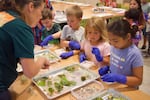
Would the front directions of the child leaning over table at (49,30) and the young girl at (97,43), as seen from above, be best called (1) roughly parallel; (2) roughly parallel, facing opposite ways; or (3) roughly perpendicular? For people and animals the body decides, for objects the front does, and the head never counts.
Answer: roughly parallel

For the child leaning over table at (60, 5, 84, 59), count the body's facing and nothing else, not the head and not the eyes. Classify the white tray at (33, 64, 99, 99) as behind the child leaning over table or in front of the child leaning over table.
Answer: in front

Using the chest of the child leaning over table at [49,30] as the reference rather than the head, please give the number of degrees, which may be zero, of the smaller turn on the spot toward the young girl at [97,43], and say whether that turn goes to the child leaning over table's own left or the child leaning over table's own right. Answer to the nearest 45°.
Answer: approximately 90° to the child leaning over table's own left

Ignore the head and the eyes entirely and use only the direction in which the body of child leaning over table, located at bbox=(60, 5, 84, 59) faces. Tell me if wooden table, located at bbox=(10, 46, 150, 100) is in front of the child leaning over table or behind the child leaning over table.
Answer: in front

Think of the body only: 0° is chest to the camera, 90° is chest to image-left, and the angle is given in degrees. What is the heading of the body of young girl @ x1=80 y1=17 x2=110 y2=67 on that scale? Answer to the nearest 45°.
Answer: approximately 45°

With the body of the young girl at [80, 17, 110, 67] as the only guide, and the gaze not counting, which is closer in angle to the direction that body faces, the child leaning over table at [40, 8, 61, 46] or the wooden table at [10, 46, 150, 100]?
the wooden table

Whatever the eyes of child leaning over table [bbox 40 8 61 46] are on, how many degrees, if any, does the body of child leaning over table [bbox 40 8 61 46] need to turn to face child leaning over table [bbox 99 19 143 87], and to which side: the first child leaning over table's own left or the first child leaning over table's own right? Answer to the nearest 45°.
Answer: approximately 90° to the first child leaning over table's own left

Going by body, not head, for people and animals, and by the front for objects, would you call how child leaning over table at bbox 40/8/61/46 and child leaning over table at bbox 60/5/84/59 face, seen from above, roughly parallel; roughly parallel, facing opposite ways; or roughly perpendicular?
roughly parallel

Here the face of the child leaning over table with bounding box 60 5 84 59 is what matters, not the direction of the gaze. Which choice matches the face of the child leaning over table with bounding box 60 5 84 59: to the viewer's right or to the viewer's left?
to the viewer's left

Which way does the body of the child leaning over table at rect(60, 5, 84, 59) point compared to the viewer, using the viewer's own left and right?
facing the viewer and to the left of the viewer

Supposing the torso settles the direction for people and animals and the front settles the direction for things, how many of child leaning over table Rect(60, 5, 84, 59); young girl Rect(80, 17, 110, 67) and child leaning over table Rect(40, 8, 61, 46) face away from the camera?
0
